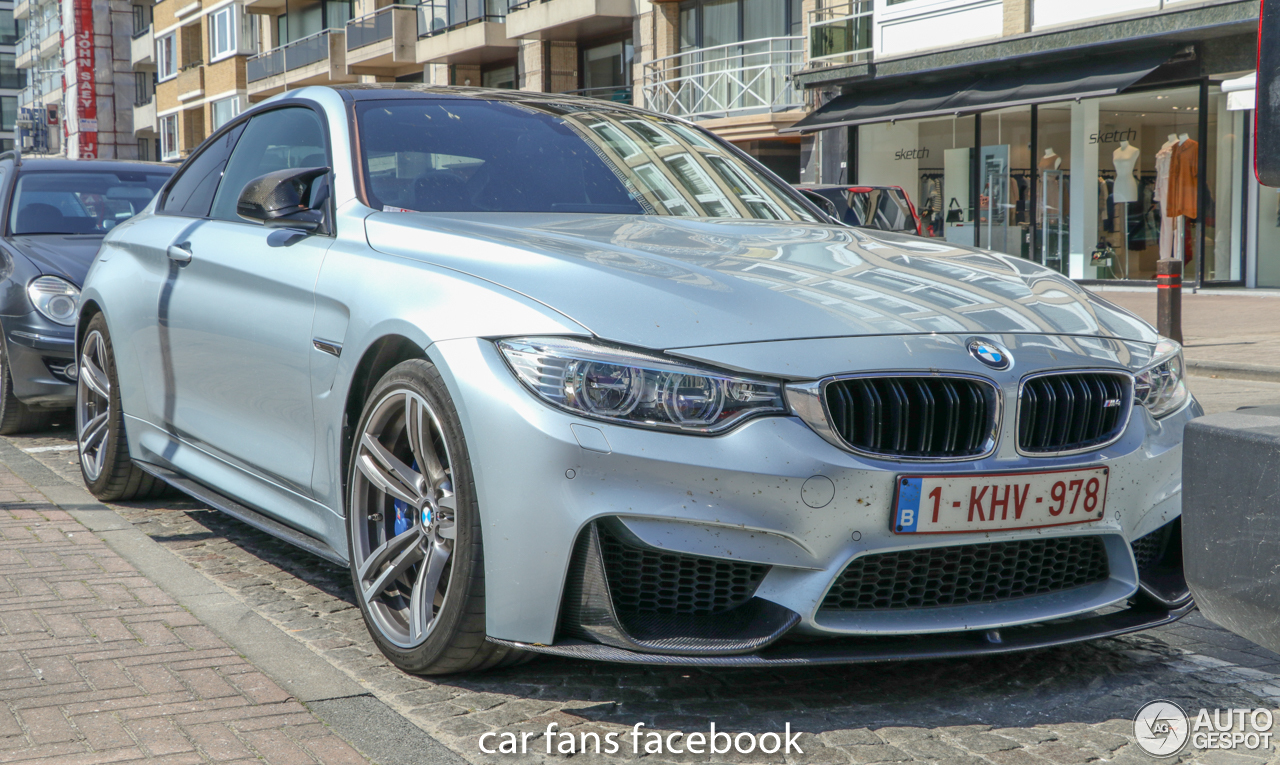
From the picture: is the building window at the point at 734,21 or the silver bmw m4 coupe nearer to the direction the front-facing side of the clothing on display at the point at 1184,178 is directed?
the silver bmw m4 coupe

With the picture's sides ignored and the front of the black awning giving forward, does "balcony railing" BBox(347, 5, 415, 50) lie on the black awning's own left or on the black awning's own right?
on the black awning's own right

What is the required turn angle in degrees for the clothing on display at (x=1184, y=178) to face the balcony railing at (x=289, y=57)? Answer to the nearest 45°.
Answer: approximately 90° to its right

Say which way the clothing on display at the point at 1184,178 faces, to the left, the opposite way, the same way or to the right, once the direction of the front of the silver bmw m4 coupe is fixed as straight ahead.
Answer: to the right

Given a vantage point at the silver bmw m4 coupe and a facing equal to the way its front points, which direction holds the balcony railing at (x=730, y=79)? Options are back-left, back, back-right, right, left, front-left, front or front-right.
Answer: back-left

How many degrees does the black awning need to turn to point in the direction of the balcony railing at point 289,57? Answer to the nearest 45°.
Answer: approximately 90° to its right

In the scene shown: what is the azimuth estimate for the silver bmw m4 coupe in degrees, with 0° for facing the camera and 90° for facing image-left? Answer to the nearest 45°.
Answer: approximately 315°

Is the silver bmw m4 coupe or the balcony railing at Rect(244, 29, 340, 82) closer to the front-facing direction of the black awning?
the silver bmw m4 coupe

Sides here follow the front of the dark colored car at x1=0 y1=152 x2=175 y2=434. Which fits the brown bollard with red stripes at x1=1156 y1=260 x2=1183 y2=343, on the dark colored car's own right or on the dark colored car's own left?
on the dark colored car's own left

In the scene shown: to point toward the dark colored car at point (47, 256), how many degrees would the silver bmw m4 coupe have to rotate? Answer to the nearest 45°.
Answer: approximately 180°

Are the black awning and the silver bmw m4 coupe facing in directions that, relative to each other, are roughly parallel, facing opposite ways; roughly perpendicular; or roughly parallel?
roughly perpendicular
